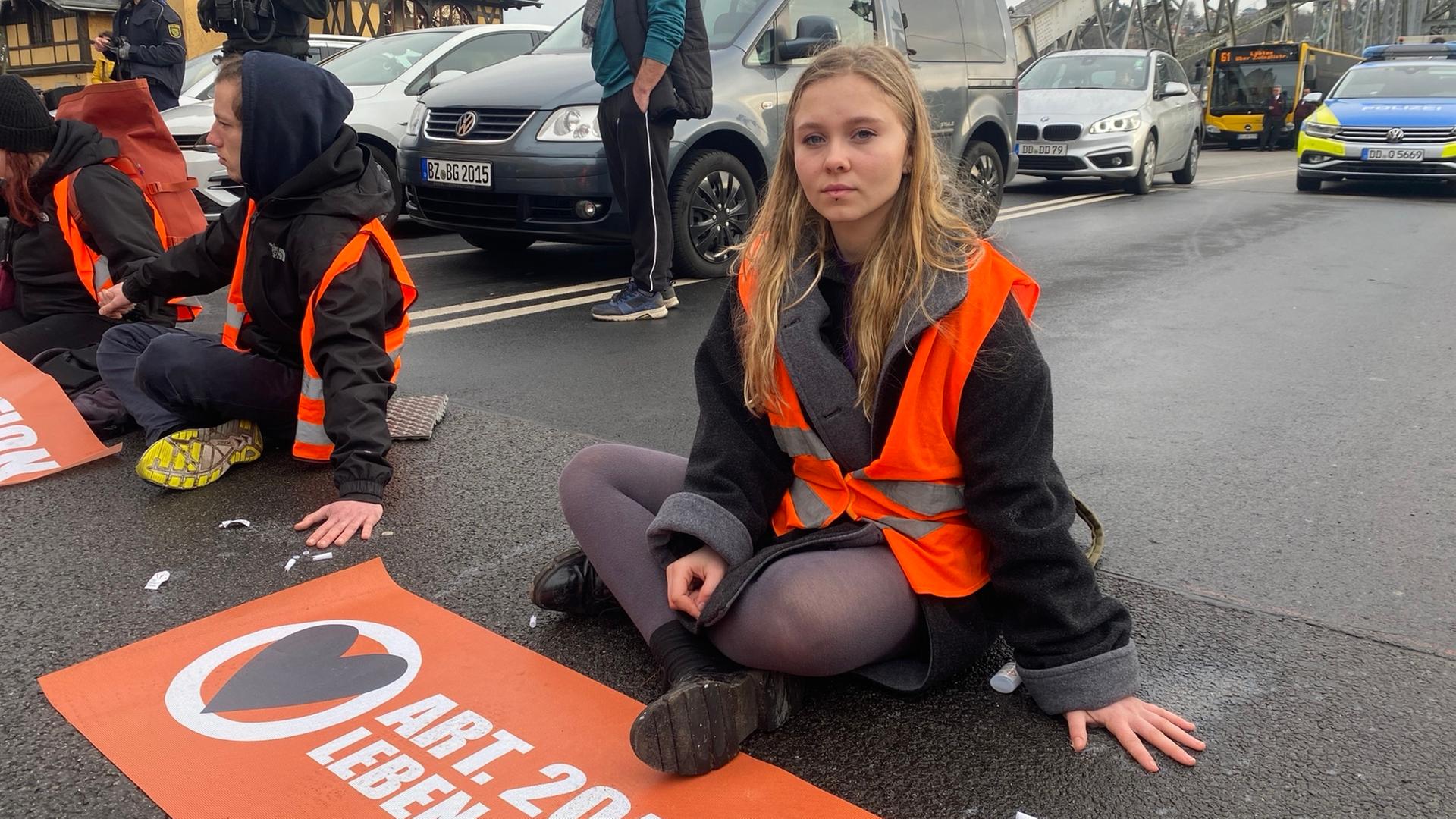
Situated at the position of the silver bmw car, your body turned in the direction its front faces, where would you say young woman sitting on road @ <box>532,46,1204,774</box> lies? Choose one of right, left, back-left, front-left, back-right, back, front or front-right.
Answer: front-left

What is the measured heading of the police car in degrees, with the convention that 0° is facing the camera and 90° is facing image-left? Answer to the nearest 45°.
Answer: approximately 0°

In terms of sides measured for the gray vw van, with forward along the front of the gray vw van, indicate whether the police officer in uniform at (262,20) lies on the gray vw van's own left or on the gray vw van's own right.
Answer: on the gray vw van's own right

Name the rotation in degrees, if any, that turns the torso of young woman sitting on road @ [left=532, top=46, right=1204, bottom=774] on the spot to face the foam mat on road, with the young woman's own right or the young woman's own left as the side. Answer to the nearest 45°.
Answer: approximately 90° to the young woman's own right

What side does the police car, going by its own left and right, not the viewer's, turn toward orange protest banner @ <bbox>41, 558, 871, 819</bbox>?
front

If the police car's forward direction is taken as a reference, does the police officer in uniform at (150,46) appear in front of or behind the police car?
in front

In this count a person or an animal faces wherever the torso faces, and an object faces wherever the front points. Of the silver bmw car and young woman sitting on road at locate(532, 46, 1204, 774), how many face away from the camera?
0

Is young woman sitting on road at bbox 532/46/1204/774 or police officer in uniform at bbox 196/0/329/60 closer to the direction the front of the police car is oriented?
the young woman sitting on road

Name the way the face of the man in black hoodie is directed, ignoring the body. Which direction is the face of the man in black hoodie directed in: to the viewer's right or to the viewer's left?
to the viewer's left

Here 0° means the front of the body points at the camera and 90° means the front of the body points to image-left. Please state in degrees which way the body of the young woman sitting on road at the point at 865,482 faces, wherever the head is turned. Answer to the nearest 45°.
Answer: approximately 45°
